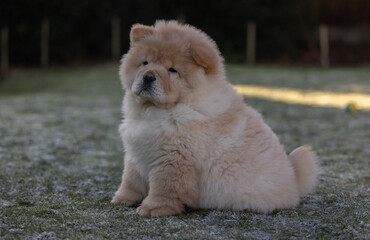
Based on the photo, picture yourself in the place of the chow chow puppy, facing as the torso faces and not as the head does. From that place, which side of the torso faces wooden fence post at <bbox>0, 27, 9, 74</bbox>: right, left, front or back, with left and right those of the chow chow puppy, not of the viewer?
right

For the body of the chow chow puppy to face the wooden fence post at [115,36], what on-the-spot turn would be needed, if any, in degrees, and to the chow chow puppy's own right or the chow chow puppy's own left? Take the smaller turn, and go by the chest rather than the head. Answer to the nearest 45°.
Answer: approximately 135° to the chow chow puppy's own right

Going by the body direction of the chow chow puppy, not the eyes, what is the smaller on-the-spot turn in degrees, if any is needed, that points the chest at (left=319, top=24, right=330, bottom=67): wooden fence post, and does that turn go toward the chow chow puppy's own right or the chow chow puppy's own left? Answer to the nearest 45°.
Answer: approximately 135° to the chow chow puppy's own right

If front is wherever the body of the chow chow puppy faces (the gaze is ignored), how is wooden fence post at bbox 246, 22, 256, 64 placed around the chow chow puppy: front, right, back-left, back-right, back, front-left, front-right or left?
back-right

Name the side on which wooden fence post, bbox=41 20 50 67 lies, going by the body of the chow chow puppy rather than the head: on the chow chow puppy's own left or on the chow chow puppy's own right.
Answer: on the chow chow puppy's own right

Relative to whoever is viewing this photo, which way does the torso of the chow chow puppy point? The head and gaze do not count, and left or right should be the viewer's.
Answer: facing the viewer and to the left of the viewer
